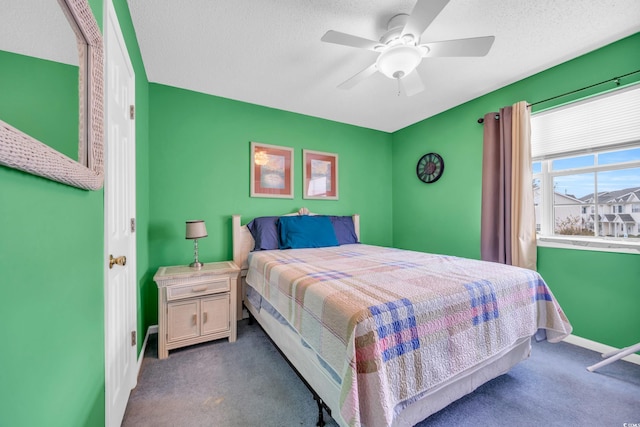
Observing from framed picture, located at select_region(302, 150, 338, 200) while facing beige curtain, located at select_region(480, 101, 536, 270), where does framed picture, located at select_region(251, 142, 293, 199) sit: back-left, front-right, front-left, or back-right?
back-right

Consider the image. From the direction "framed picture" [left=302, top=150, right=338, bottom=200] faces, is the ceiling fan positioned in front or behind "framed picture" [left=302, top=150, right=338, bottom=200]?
in front

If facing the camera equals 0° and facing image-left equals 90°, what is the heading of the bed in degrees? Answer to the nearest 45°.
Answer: approximately 315°

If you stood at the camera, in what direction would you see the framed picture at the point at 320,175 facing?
facing the viewer and to the right of the viewer

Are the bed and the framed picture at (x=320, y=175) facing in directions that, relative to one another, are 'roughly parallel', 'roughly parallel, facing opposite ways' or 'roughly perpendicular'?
roughly parallel

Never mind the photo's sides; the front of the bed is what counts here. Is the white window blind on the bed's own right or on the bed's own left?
on the bed's own left

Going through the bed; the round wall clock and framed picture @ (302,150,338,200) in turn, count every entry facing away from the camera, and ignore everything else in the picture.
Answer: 0

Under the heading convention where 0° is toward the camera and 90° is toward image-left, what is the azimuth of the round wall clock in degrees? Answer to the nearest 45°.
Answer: approximately 45°

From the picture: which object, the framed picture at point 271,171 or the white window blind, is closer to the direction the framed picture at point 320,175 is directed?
the white window blind

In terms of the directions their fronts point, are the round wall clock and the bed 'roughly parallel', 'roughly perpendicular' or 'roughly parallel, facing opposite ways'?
roughly perpendicular

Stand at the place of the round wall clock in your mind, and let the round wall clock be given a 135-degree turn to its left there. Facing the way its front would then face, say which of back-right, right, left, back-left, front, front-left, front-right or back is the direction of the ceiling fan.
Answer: right

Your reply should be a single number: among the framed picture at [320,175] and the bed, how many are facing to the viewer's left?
0

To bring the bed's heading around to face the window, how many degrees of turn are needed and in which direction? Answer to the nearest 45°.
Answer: approximately 90° to its left

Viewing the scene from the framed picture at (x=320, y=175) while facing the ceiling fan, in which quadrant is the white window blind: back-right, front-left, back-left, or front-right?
front-left

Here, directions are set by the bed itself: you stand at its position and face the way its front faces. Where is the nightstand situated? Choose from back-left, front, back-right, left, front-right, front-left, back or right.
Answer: back-right

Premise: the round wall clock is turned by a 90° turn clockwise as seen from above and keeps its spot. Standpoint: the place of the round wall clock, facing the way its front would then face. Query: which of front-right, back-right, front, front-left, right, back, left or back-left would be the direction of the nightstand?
left

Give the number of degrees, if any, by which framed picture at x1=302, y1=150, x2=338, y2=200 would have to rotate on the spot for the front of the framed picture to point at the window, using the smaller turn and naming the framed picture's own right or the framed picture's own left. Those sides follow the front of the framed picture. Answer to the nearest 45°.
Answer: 0° — it already faces it

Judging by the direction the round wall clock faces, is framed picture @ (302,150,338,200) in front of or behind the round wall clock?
in front
